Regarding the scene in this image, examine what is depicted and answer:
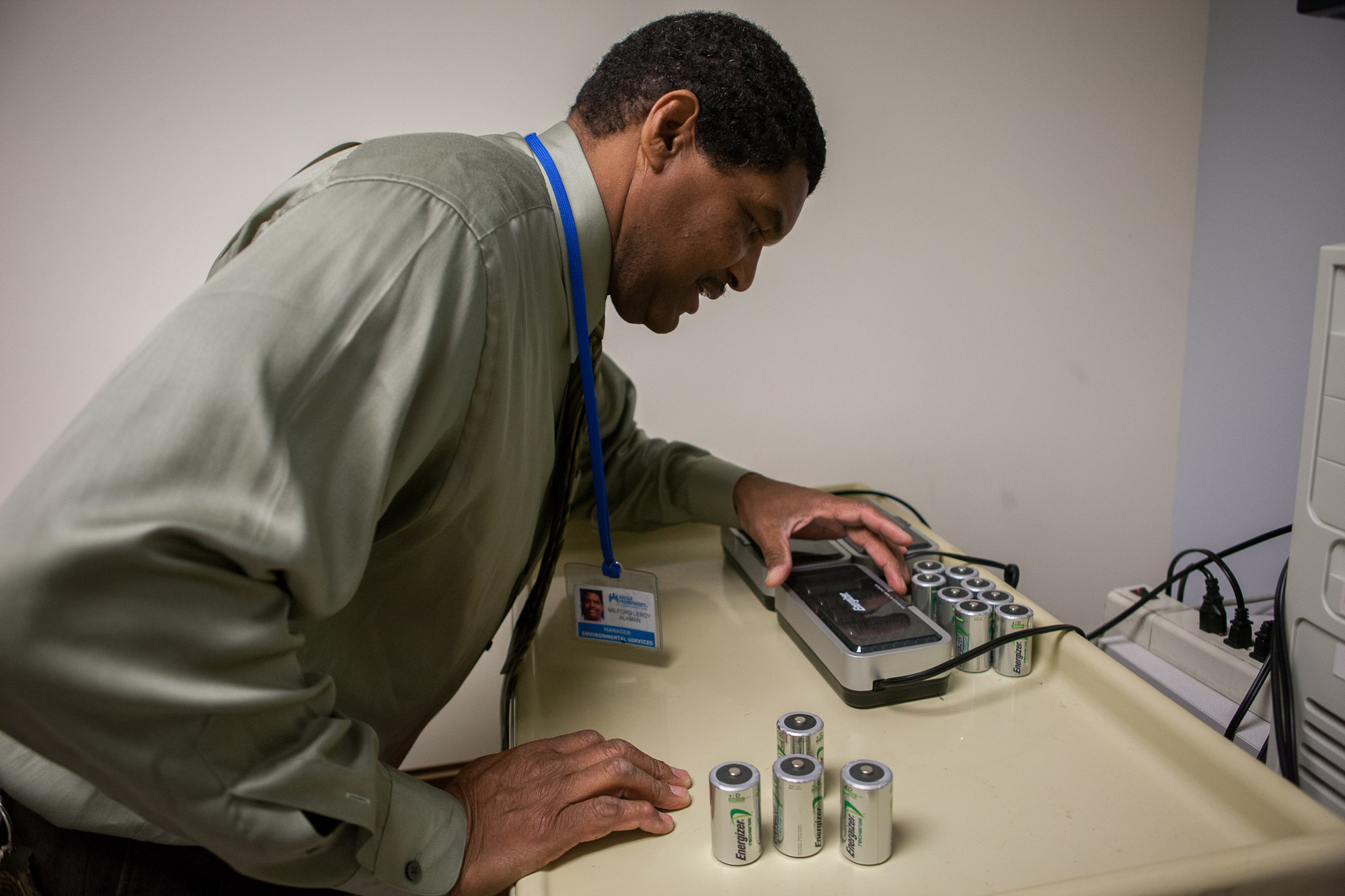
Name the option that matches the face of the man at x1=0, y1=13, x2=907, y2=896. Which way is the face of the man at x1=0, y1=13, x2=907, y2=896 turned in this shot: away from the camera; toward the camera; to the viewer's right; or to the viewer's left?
to the viewer's right

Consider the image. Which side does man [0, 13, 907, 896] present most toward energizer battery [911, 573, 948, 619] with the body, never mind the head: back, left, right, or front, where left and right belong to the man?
front

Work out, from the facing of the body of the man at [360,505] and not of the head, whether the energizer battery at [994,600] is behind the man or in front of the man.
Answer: in front

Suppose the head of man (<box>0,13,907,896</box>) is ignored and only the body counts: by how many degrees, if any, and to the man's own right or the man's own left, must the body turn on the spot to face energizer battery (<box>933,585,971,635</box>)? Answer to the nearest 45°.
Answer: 0° — they already face it

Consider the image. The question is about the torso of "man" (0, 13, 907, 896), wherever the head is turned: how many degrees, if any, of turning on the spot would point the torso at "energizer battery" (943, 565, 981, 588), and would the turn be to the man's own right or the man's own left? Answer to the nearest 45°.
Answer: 0° — they already face it

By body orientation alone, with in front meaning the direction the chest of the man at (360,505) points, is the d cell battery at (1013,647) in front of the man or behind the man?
in front

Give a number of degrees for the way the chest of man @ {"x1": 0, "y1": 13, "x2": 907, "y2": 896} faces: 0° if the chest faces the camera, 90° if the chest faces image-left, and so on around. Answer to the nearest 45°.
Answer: approximately 270°

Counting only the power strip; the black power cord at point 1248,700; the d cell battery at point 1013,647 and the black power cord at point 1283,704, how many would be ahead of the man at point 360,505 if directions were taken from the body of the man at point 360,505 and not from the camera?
4

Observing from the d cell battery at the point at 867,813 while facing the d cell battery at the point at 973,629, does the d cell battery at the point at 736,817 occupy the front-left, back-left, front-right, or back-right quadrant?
back-left

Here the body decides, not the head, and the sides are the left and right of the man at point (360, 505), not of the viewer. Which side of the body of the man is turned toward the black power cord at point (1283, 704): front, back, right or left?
front

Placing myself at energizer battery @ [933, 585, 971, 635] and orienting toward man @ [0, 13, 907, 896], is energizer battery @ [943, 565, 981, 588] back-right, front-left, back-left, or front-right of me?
back-right
